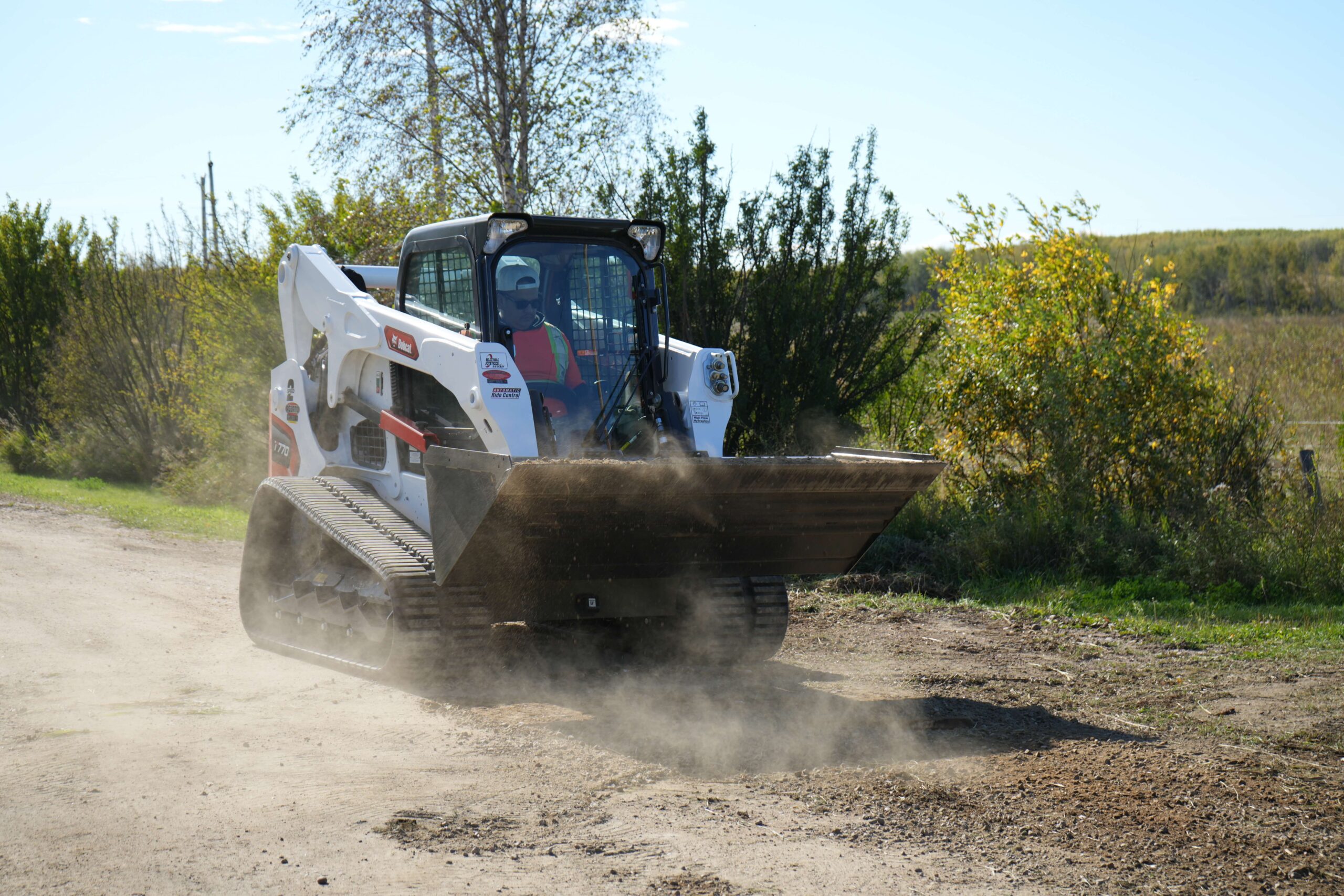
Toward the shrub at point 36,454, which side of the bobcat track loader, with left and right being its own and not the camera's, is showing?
back

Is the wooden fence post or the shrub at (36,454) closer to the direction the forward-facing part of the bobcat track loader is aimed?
the wooden fence post

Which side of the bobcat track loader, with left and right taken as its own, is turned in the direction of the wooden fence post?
left

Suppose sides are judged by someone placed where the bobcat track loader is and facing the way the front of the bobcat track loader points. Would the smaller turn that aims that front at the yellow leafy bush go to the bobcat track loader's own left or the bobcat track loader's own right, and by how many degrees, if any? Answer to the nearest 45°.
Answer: approximately 90° to the bobcat track loader's own left

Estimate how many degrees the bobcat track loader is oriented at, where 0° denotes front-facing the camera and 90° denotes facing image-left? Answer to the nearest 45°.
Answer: approximately 315°

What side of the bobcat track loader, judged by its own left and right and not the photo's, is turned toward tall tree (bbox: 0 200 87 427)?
back
